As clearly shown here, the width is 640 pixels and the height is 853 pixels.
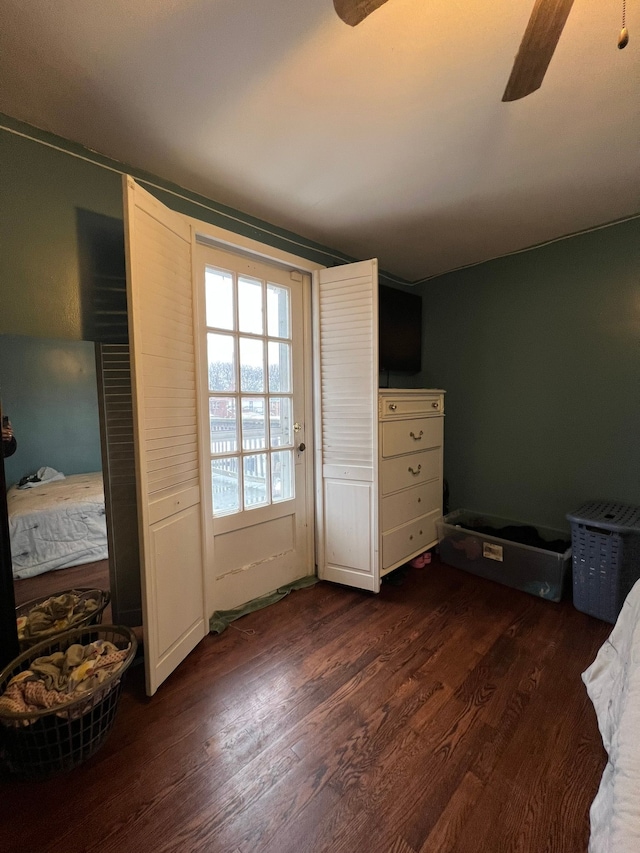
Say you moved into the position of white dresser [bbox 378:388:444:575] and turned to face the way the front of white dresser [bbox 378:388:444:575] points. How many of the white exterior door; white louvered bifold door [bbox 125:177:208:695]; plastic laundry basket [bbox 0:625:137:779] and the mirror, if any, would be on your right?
4

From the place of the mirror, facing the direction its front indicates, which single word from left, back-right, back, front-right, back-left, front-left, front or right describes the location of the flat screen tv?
front-left

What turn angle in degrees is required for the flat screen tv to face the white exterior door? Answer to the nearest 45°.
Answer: approximately 90° to its right

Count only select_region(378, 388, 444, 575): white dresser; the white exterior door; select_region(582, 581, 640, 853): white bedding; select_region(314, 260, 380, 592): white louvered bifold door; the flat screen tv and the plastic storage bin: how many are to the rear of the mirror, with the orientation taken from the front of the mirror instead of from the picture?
0

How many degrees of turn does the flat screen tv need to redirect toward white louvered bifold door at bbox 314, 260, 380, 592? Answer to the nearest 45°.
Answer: approximately 45° to its right

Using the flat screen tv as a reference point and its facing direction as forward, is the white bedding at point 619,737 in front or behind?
in front

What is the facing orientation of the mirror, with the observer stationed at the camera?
facing the viewer and to the right of the viewer

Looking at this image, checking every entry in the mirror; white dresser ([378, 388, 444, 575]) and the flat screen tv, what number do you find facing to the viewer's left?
0

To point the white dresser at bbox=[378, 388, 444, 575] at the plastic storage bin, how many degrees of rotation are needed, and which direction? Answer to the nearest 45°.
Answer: approximately 45° to its left

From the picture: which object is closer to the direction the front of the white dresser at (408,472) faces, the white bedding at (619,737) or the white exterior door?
the white bedding

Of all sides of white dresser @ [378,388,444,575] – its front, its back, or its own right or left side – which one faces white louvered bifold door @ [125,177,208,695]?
right

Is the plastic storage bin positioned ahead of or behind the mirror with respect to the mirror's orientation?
ahead

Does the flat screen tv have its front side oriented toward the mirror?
no

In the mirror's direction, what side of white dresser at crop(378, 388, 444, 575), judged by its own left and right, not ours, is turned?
right

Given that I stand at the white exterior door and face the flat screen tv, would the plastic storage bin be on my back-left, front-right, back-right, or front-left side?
front-right
